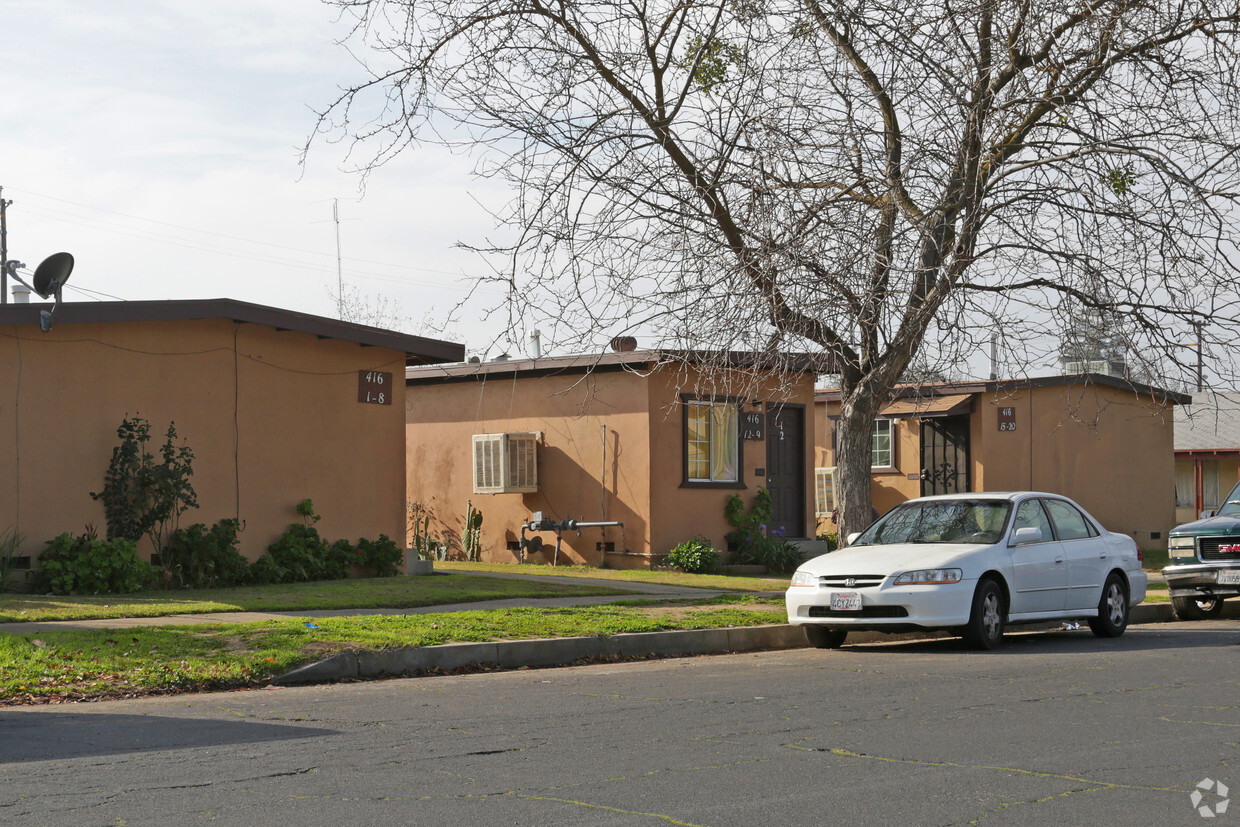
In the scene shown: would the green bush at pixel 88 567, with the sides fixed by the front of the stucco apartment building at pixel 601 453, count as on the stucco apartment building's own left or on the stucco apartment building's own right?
on the stucco apartment building's own right

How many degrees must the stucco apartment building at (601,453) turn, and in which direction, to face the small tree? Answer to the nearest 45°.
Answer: approximately 90° to its right

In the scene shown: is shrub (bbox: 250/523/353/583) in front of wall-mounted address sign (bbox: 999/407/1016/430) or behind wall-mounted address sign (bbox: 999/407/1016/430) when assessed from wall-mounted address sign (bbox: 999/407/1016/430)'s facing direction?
in front

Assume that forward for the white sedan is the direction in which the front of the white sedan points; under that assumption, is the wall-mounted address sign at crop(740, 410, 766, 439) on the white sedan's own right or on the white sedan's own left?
on the white sedan's own right

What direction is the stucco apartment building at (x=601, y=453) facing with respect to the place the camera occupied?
facing the viewer and to the right of the viewer

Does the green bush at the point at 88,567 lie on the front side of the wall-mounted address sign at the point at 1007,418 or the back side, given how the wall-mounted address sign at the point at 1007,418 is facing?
on the front side

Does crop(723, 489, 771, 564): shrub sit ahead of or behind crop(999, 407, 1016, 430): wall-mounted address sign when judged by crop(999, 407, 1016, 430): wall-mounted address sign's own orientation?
ahead

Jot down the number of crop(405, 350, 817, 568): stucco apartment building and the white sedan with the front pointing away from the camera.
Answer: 0

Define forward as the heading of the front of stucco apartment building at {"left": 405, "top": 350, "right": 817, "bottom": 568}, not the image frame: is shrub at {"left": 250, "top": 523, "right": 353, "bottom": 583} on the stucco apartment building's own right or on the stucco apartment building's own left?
on the stucco apartment building's own right

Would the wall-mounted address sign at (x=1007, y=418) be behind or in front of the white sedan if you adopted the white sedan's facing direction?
behind

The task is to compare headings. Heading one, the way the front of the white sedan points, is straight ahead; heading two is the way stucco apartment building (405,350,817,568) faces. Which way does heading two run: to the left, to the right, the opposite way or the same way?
to the left

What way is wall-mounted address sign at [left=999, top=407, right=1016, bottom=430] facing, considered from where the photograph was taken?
facing the viewer

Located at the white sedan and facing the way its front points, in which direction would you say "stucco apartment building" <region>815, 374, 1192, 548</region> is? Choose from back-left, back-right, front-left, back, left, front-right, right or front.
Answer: back-right
